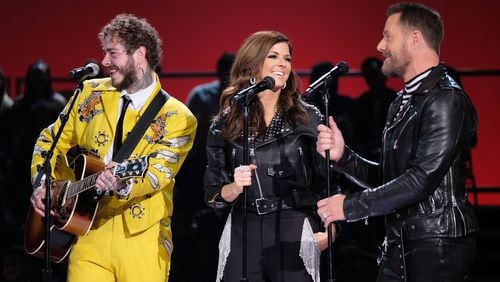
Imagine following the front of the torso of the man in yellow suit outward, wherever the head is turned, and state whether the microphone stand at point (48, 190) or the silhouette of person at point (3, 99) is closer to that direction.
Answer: the microphone stand

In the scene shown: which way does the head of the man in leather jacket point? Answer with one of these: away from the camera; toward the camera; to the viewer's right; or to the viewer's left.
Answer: to the viewer's left

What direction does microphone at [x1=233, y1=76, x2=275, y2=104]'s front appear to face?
to the viewer's right

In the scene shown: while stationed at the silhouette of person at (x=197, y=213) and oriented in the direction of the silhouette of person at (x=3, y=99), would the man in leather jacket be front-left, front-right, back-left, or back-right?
back-left

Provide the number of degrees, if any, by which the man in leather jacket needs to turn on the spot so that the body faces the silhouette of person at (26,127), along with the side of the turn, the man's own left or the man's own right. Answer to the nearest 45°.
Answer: approximately 45° to the man's own right

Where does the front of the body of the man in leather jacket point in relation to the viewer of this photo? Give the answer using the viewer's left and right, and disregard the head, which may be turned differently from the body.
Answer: facing to the left of the viewer

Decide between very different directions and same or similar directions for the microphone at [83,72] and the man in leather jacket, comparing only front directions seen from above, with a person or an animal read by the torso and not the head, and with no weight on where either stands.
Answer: very different directions

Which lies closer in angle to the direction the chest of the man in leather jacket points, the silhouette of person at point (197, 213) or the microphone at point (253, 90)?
the microphone

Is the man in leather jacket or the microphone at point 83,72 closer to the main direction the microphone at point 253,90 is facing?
the man in leather jacket

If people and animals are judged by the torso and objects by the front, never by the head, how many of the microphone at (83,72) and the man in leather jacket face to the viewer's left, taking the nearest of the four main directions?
1

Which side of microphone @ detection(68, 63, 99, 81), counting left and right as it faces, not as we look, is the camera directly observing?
right

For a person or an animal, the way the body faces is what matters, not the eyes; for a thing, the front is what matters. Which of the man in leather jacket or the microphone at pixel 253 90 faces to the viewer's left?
the man in leather jacket
